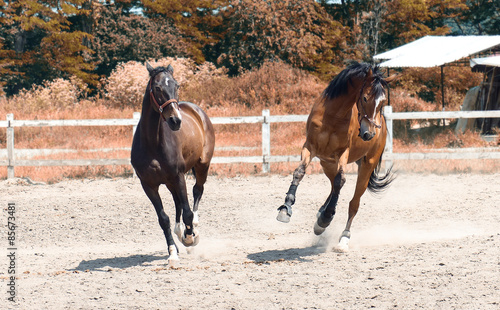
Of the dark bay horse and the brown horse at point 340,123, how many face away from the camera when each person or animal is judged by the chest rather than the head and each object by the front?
0

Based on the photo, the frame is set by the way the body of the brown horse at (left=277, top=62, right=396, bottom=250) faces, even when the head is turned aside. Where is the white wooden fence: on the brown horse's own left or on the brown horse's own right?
on the brown horse's own right

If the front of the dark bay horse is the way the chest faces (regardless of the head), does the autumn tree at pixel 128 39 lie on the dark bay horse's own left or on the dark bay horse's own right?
on the dark bay horse's own right

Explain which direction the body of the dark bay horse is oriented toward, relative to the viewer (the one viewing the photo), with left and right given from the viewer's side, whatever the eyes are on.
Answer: facing the viewer and to the left of the viewer

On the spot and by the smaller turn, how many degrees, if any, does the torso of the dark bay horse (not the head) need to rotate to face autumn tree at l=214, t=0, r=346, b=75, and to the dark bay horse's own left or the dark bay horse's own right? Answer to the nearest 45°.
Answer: approximately 135° to the dark bay horse's own right

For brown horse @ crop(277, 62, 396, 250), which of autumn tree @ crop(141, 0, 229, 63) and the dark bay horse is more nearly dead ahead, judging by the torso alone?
the dark bay horse

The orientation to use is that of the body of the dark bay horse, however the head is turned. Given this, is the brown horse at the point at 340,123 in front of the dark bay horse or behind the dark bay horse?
behind

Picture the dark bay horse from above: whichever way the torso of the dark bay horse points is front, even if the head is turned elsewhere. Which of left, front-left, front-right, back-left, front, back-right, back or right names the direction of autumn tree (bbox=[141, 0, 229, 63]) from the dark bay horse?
back-right

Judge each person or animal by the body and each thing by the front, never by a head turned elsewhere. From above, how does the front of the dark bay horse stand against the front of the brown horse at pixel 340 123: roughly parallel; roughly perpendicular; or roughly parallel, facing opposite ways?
roughly parallel

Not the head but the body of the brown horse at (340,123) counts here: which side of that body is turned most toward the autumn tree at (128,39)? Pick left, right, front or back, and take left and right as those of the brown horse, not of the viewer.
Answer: right
